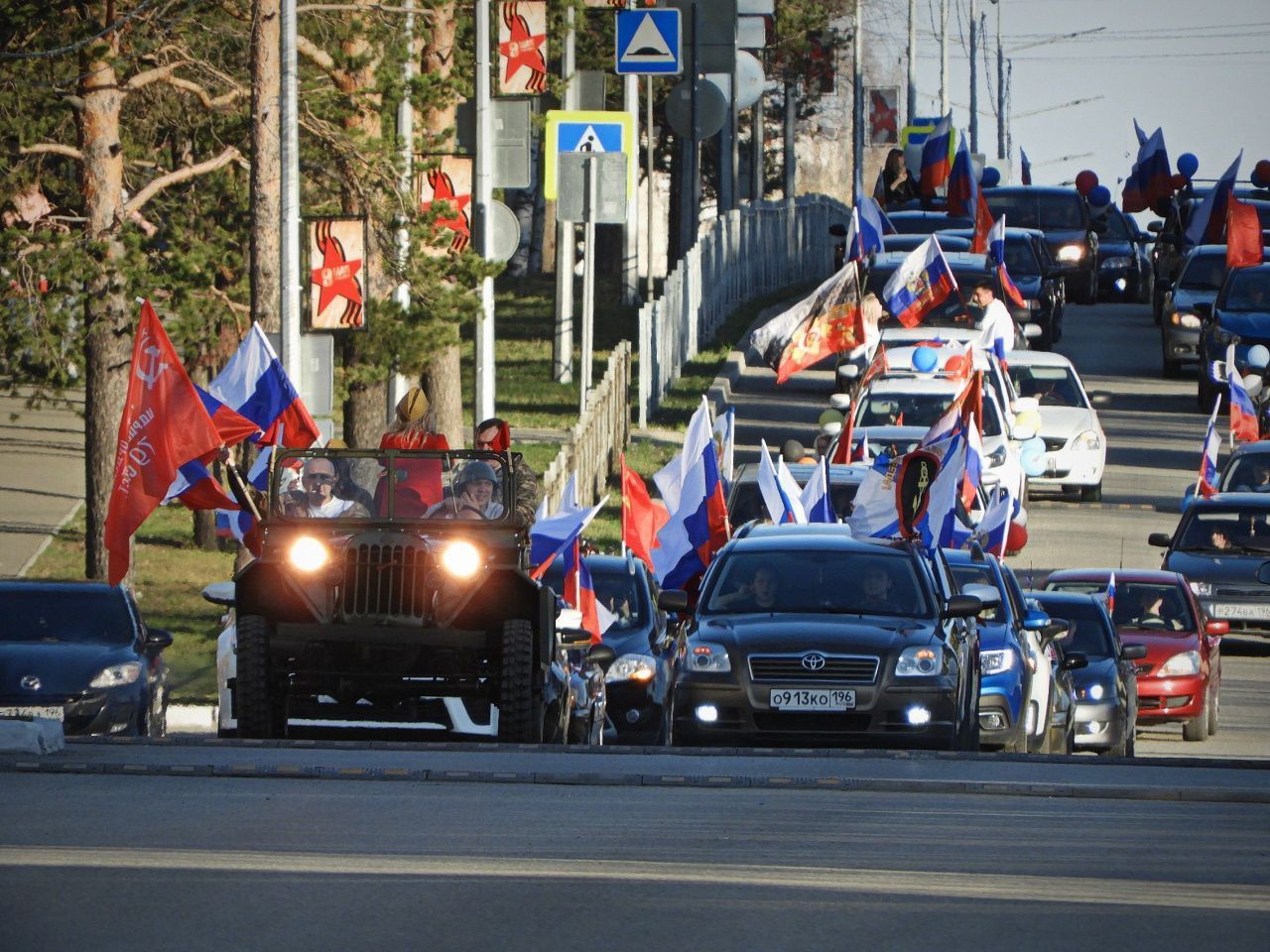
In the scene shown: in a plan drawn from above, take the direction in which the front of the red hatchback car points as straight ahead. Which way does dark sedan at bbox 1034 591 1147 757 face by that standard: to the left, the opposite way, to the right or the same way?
the same way

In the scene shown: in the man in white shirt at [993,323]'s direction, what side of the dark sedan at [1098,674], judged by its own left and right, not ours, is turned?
back

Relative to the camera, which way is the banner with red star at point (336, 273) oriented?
toward the camera

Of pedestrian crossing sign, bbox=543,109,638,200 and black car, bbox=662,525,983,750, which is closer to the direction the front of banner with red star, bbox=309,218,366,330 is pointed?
the black car

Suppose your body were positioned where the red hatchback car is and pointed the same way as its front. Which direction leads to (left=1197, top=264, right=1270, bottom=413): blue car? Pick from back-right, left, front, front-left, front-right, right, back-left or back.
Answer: back

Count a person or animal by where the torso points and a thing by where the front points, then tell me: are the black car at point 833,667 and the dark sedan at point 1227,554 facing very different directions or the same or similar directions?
same or similar directions

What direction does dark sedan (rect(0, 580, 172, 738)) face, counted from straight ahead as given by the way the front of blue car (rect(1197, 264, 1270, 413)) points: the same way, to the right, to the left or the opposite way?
the same way

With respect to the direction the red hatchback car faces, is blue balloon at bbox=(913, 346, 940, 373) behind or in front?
behind

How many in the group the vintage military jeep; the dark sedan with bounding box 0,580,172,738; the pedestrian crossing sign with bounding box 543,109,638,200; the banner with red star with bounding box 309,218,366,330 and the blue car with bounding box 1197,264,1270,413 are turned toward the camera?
5

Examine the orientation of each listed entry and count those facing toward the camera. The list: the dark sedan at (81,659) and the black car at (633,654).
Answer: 2

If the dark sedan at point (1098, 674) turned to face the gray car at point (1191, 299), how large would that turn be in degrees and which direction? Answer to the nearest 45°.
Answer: approximately 180°

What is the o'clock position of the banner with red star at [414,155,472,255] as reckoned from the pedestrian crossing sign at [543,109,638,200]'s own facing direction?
The banner with red star is roughly at 3 o'clock from the pedestrian crossing sign.

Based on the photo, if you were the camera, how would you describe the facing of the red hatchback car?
facing the viewer

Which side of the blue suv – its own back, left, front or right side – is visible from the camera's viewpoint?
front

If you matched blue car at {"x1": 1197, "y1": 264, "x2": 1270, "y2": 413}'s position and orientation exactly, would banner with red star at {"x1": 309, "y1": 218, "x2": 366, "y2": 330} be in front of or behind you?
in front

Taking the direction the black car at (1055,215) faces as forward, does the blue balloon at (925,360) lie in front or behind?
in front

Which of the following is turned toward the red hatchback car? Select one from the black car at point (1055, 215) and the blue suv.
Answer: the black car

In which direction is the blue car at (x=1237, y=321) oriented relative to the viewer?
toward the camera
